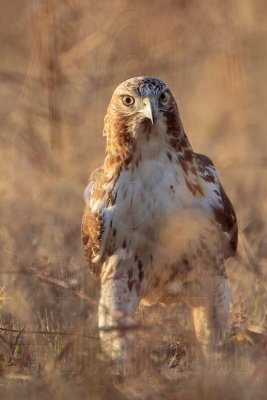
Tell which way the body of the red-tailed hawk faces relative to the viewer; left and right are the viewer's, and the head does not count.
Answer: facing the viewer
